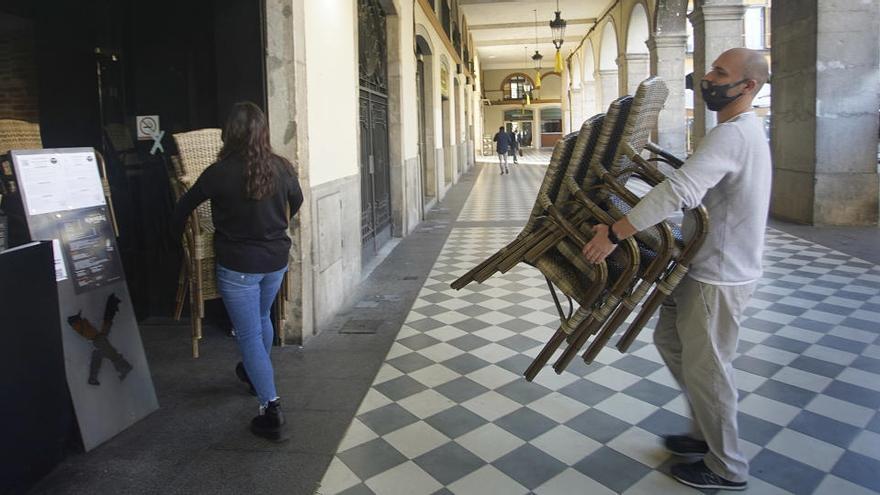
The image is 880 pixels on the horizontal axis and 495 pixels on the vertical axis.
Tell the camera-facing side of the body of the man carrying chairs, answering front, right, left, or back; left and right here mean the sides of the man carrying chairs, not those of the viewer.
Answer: left

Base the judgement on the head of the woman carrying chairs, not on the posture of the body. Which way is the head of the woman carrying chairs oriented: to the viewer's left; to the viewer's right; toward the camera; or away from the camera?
away from the camera

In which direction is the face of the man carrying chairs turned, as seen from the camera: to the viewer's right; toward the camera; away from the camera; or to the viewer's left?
to the viewer's left

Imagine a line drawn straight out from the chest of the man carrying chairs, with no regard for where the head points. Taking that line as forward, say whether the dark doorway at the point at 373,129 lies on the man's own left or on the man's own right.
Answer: on the man's own right

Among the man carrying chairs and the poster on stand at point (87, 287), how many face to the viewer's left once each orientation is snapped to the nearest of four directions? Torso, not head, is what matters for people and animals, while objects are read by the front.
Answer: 1

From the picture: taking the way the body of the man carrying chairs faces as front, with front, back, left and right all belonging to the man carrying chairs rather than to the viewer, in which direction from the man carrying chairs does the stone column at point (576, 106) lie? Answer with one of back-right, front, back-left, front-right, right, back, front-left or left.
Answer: right

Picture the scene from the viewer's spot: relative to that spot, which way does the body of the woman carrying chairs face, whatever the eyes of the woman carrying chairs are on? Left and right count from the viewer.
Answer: facing away from the viewer and to the left of the viewer

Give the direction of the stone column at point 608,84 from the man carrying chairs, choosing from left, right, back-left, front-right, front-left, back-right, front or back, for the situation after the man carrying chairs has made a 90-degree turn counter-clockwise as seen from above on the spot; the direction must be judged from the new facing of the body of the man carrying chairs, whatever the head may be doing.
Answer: back

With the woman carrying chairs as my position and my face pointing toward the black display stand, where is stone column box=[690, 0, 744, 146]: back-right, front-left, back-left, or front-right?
back-right

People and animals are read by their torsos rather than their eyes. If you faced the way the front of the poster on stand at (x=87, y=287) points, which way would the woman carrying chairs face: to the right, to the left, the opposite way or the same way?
the opposite way

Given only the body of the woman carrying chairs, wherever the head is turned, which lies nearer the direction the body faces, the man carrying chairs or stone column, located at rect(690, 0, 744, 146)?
the stone column

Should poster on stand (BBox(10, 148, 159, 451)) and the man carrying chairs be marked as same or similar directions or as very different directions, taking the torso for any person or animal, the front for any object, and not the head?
very different directions

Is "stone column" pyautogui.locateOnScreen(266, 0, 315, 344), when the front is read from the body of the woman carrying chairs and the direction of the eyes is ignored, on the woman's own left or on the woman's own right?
on the woman's own right
